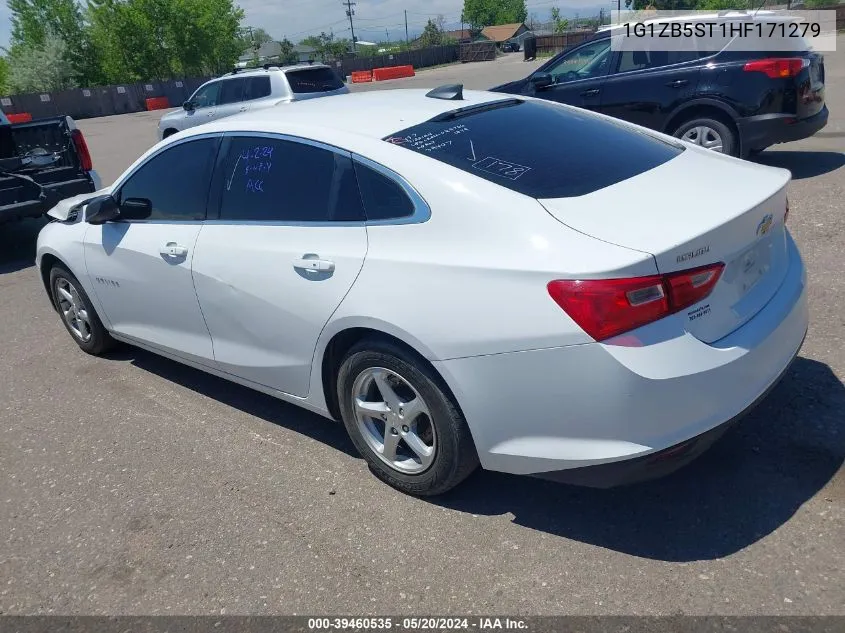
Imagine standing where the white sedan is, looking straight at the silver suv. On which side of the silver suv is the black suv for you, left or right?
right

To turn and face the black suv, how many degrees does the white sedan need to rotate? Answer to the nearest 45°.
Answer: approximately 90° to its right

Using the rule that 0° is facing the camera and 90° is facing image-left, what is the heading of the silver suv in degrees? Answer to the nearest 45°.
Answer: approximately 135°

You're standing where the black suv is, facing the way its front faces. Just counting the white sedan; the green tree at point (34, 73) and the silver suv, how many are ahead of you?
2

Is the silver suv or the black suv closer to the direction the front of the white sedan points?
the silver suv

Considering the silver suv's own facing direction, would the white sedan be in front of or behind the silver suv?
behind

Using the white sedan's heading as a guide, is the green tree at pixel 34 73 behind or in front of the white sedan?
in front

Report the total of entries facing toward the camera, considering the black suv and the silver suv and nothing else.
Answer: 0

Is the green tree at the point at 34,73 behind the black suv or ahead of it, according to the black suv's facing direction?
ahead

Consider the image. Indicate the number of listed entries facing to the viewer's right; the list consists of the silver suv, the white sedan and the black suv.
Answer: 0

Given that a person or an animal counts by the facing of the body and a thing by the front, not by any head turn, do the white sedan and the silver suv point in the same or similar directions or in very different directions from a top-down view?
same or similar directions

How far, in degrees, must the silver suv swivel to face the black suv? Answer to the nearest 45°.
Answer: approximately 180°

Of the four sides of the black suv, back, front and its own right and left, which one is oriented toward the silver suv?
front

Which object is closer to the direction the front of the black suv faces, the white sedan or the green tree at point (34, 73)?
the green tree

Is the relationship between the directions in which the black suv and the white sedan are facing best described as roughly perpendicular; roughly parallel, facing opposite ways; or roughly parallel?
roughly parallel
